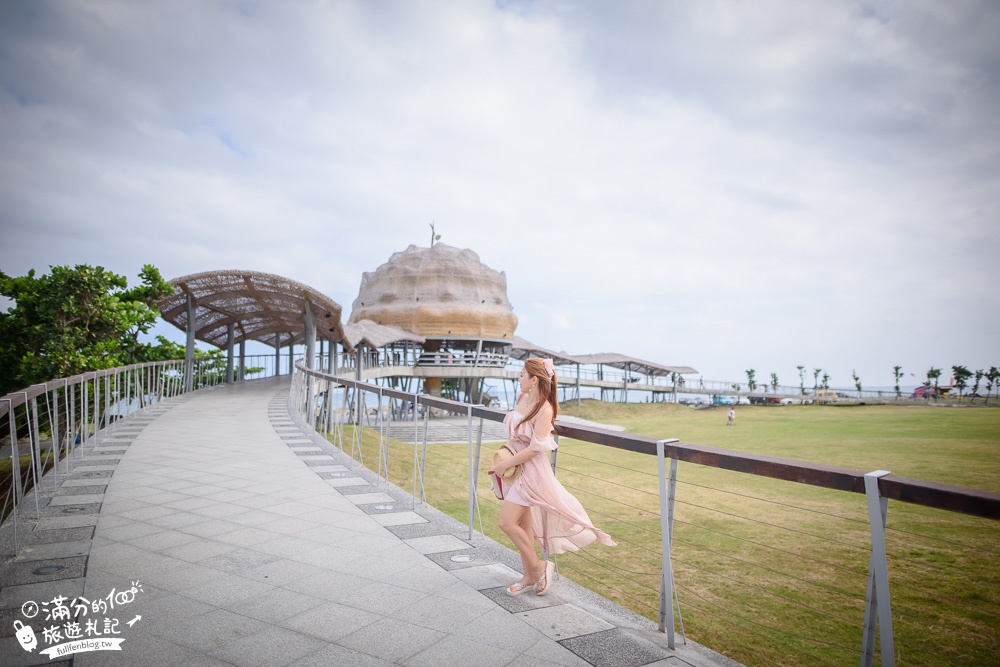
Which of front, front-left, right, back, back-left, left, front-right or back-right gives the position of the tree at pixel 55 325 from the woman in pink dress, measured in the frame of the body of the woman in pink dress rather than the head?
front-right

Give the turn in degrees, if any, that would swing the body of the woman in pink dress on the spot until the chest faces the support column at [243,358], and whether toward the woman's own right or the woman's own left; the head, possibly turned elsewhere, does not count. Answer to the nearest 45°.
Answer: approximately 45° to the woman's own right

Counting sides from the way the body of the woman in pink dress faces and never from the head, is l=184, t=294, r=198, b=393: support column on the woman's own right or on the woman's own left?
on the woman's own right

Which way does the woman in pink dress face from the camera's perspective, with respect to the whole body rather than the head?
to the viewer's left
